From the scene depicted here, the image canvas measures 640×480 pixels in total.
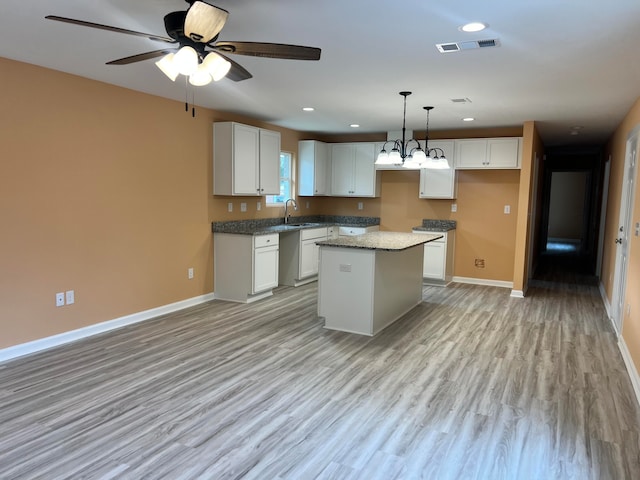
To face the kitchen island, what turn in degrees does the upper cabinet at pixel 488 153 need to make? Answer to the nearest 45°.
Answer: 0° — it already faces it

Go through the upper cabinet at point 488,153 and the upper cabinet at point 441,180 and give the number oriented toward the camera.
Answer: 2

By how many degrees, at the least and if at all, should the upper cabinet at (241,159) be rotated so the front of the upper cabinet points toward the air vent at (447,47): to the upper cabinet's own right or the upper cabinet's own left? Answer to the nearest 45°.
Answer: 0° — it already faces it

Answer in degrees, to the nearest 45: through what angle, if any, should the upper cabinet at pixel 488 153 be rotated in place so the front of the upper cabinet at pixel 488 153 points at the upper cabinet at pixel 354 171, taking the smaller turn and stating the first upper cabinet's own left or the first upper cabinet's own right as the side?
approximately 90° to the first upper cabinet's own right

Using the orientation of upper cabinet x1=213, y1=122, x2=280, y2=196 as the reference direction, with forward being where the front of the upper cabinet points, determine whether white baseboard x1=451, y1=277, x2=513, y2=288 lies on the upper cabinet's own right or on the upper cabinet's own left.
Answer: on the upper cabinet's own left

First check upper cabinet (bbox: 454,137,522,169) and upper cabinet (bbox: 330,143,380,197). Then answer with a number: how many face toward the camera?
2

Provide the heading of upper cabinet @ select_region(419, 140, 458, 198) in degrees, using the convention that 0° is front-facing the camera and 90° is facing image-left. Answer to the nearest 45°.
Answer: approximately 0°

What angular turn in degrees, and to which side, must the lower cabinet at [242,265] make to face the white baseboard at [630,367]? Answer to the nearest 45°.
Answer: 0° — it already faces it

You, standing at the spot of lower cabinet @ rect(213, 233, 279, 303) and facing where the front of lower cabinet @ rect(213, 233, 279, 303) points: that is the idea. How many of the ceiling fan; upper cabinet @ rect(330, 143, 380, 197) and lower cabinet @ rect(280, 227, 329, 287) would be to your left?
2

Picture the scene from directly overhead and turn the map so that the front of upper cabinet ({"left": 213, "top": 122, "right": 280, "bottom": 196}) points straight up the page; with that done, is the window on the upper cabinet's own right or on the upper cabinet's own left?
on the upper cabinet's own left

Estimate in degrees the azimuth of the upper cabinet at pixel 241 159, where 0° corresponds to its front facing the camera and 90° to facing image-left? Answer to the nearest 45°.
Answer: approximately 315°
